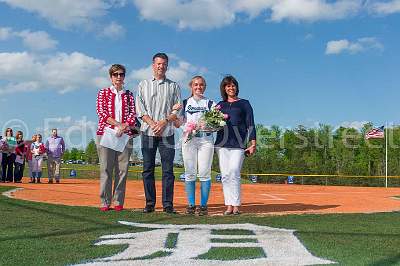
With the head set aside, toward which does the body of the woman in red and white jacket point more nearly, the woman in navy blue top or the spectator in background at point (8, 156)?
the woman in navy blue top

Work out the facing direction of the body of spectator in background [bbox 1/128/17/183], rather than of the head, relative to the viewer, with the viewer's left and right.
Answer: facing the viewer

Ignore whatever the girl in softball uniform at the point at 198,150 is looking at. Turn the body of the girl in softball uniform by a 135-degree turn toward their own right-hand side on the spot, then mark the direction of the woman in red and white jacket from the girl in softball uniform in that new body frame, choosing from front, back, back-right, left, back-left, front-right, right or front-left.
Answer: front-left

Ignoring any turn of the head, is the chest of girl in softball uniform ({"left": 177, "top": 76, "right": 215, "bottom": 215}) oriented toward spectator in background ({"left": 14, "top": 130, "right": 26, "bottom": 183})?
no

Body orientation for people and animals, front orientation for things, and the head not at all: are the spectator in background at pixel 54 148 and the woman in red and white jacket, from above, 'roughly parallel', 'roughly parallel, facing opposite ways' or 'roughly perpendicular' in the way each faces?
roughly parallel

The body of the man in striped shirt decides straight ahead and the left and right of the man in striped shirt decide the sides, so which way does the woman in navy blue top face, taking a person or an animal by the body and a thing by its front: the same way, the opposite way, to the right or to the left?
the same way

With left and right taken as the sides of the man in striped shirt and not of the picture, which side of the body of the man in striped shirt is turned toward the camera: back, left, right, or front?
front

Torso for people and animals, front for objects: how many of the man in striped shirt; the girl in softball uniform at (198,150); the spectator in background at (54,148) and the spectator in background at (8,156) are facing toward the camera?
4

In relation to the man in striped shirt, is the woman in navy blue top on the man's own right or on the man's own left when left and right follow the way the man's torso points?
on the man's own left

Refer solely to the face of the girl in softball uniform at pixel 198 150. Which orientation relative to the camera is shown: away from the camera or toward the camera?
toward the camera

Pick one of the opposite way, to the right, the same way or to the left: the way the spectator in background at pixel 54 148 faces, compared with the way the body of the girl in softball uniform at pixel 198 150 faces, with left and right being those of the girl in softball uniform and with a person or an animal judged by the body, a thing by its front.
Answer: the same way

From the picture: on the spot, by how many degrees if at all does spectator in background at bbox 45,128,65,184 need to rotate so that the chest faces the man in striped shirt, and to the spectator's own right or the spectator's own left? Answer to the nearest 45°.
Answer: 0° — they already face them

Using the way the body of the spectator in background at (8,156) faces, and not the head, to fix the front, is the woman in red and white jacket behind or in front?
in front

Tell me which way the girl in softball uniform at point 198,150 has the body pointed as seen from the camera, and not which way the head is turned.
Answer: toward the camera

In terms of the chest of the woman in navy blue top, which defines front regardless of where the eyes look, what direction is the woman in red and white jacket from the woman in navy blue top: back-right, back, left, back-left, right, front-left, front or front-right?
right

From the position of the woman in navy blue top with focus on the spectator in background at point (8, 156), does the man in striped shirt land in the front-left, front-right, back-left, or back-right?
front-left
